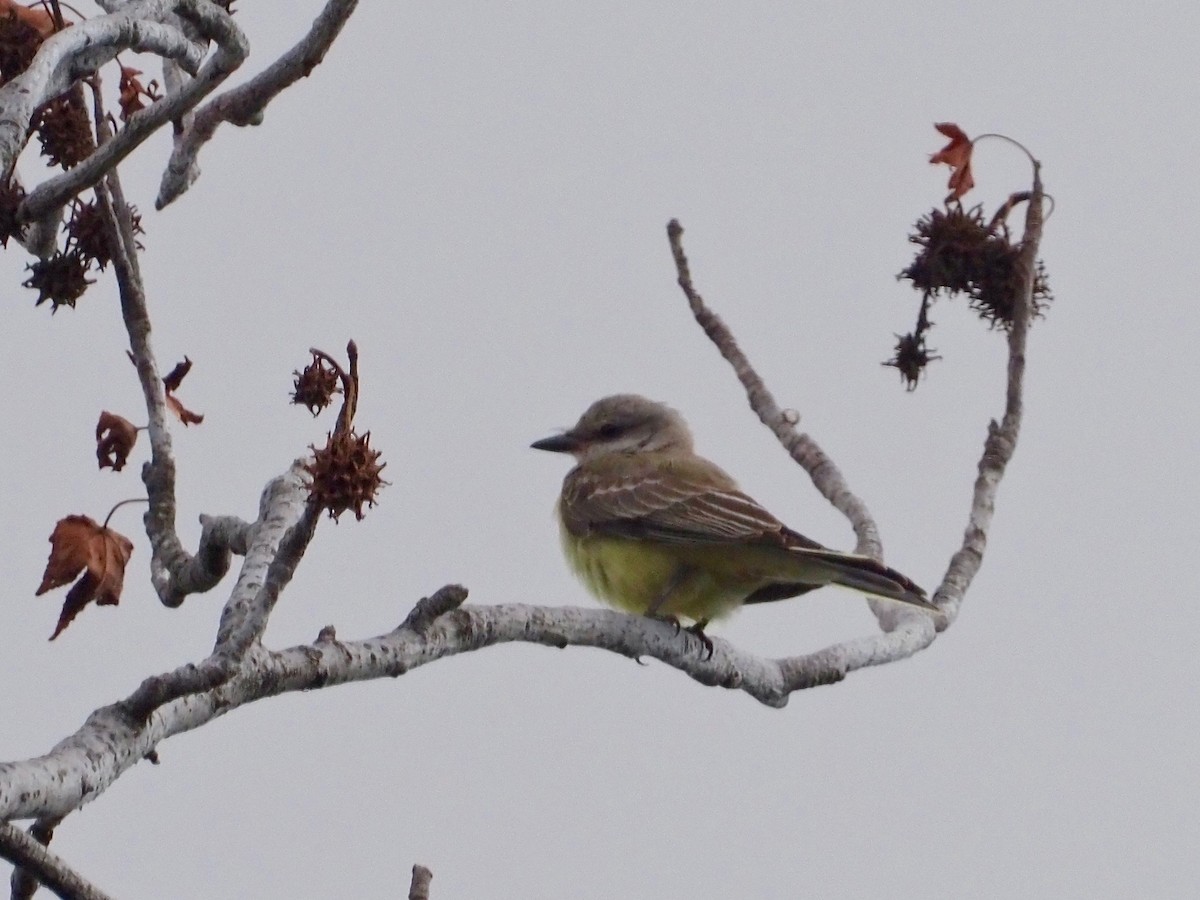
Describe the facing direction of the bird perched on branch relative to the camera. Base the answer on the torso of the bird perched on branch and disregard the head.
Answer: to the viewer's left

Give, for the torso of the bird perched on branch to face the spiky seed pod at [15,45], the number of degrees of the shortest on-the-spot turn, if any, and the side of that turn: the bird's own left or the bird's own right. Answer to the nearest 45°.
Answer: approximately 45° to the bird's own left

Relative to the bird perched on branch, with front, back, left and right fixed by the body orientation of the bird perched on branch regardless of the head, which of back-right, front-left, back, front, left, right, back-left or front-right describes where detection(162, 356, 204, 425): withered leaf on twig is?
front-left

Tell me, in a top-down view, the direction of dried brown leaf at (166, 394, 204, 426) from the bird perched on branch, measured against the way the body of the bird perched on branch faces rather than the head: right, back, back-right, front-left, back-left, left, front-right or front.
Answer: front-left
